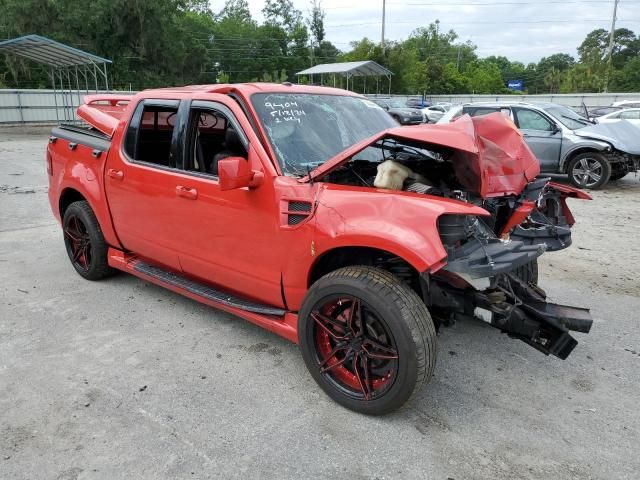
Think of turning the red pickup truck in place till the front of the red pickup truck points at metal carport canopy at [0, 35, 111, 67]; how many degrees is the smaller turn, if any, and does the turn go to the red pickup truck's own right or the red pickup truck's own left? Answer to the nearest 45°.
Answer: approximately 180°

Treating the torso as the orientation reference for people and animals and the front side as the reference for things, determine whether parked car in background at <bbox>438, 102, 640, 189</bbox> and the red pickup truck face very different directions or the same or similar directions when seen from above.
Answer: same or similar directions

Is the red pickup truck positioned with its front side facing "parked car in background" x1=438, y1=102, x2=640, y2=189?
no

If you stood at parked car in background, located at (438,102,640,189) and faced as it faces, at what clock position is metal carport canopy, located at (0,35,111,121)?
The metal carport canopy is roughly at 5 o'clock from the parked car in background.

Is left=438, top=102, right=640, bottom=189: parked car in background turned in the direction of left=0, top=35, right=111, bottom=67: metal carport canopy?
no

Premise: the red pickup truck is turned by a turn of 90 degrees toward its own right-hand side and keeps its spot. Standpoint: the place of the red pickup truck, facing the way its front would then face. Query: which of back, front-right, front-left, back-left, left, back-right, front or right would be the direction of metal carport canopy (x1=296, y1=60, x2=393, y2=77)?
back-right

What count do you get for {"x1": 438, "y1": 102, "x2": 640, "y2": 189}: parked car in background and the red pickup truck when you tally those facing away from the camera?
0

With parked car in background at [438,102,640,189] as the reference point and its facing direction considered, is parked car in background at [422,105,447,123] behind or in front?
behind

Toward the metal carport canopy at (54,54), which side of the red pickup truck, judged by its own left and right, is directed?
back

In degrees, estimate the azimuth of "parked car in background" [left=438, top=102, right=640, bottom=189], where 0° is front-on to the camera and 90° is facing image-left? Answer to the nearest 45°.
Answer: approximately 315°

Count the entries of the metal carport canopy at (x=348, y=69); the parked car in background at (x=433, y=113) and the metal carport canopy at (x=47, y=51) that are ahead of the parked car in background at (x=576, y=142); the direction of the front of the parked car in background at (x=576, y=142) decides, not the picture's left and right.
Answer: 0

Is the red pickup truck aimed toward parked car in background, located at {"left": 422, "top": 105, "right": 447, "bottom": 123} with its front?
no

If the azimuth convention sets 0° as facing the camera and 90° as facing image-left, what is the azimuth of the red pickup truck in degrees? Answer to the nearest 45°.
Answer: approximately 315°
